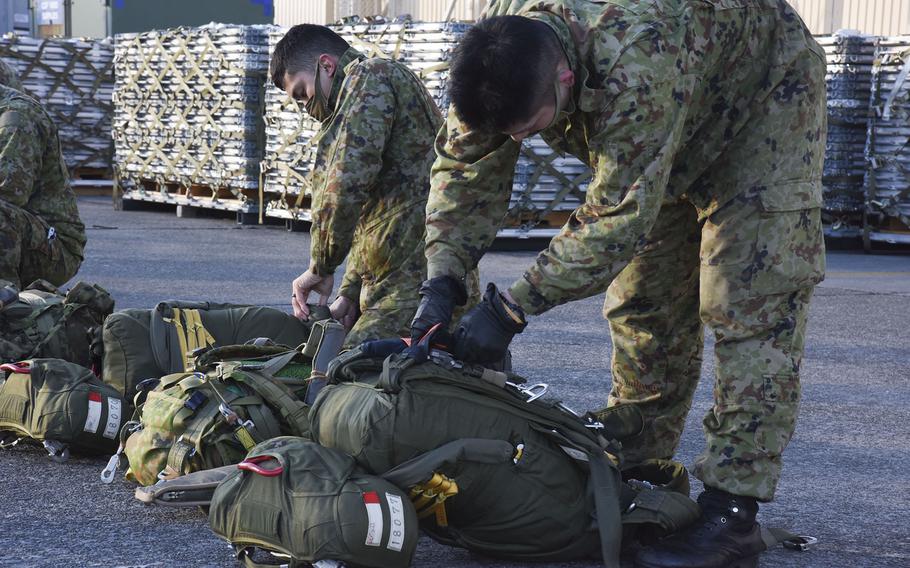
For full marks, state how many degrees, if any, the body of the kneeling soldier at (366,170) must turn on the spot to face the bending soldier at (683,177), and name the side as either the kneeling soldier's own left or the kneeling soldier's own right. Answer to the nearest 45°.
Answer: approximately 135° to the kneeling soldier's own left

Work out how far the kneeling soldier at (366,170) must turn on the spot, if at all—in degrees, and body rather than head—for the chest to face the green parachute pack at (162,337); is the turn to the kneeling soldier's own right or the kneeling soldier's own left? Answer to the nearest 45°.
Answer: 0° — they already face it

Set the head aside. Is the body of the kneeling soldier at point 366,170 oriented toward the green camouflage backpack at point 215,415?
no

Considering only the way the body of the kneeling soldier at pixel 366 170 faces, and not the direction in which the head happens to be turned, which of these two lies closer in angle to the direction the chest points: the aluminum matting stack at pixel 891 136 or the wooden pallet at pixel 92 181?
the wooden pallet

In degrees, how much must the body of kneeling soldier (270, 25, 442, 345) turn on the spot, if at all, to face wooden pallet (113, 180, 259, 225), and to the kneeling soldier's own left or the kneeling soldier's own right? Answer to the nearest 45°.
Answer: approximately 90° to the kneeling soldier's own right

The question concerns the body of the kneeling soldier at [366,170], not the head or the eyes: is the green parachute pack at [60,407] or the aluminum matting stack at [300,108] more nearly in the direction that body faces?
the green parachute pack

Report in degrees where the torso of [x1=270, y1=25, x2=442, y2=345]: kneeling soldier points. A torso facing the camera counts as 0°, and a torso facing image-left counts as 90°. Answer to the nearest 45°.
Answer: approximately 90°

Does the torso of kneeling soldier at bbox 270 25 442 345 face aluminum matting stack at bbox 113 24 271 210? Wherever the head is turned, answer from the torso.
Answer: no
